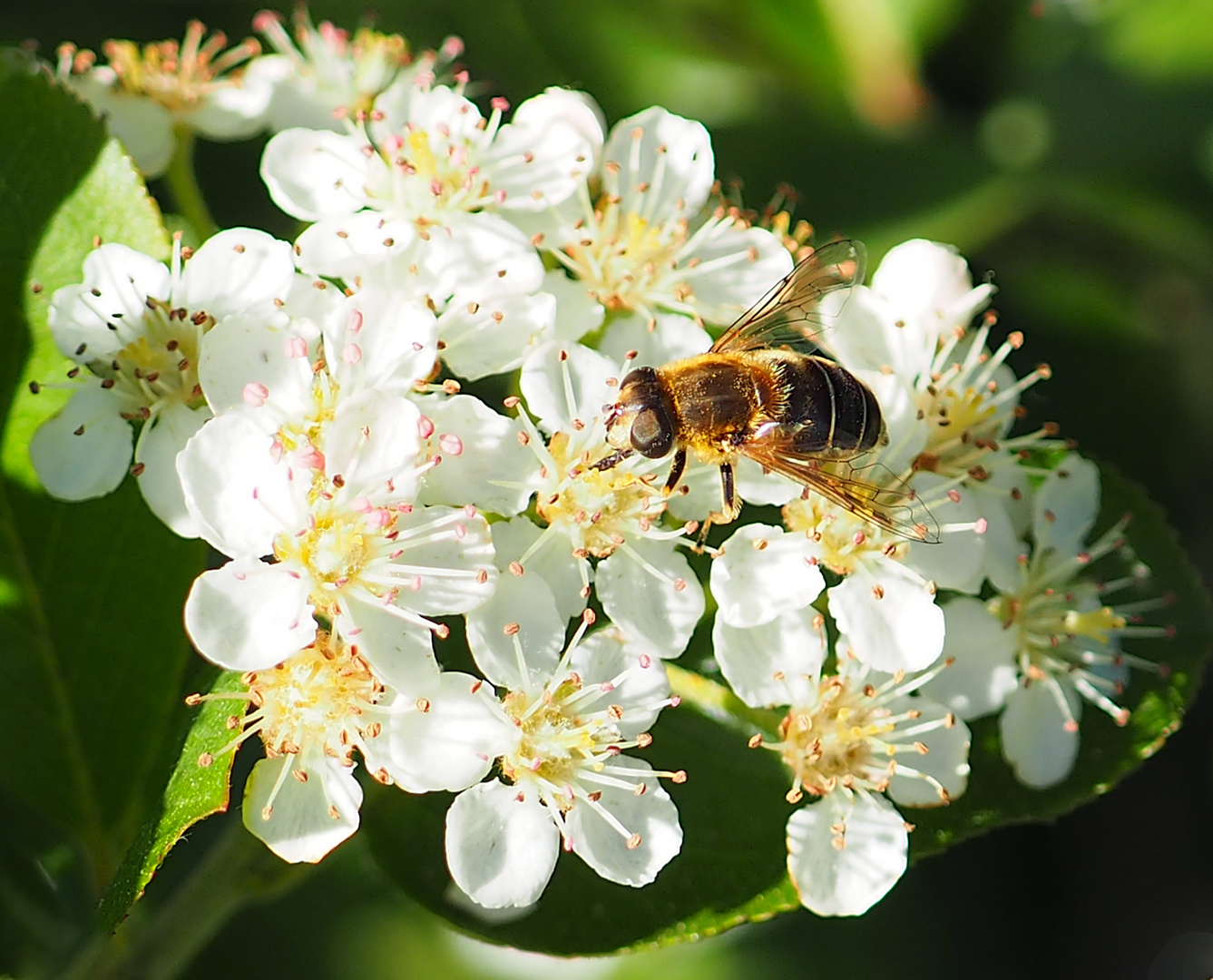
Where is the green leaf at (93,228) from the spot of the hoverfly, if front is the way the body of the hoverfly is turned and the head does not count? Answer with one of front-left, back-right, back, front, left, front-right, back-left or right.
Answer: front

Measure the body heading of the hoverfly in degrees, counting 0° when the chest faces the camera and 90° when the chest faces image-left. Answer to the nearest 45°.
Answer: approximately 90°

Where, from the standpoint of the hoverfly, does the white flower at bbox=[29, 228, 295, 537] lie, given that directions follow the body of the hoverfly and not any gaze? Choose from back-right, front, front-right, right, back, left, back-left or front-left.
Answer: front

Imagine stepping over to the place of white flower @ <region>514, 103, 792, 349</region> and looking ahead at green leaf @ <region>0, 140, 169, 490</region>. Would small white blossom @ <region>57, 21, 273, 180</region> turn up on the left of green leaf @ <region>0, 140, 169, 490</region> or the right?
right

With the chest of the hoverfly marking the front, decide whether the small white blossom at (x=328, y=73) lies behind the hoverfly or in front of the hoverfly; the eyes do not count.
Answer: in front
